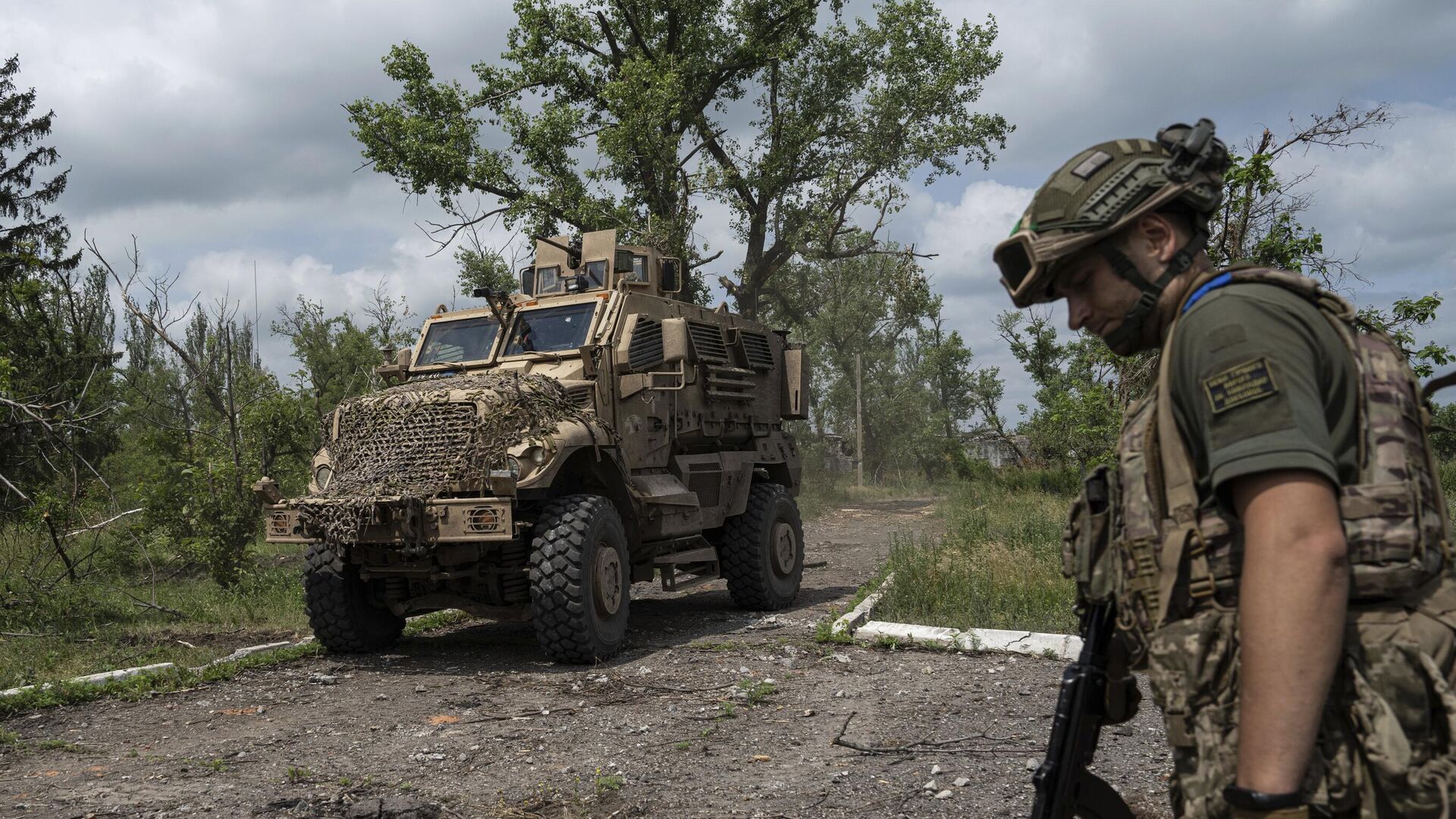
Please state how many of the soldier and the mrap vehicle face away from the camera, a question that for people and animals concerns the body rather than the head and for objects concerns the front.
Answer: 0

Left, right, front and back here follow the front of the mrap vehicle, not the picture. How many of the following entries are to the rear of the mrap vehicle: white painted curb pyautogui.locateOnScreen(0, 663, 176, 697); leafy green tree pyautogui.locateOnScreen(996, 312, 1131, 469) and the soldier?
1

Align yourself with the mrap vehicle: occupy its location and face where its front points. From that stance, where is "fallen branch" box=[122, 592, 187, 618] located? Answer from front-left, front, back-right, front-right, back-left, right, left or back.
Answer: right

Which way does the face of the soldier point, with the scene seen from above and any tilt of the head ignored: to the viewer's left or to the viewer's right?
to the viewer's left

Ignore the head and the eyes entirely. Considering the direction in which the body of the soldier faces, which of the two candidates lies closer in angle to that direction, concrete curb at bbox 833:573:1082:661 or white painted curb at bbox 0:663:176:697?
the white painted curb

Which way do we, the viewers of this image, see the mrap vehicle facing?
facing the viewer and to the left of the viewer

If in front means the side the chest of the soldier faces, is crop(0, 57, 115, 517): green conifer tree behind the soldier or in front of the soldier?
in front

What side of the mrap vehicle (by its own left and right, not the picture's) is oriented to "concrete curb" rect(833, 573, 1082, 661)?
left

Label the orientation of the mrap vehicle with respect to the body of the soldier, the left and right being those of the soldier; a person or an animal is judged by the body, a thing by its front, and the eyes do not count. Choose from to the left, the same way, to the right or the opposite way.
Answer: to the left

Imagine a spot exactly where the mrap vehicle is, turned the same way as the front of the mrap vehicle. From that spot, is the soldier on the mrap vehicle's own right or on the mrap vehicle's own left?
on the mrap vehicle's own left

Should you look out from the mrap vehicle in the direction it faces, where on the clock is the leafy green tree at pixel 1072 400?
The leafy green tree is roughly at 6 o'clock from the mrap vehicle.

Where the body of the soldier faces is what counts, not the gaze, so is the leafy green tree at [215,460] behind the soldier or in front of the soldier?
in front

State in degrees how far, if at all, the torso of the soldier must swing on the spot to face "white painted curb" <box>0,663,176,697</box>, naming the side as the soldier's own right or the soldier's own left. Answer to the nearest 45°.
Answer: approximately 45° to the soldier's own right

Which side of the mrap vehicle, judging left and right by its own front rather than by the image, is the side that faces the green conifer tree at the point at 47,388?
right

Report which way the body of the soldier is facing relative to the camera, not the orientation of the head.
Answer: to the viewer's left
